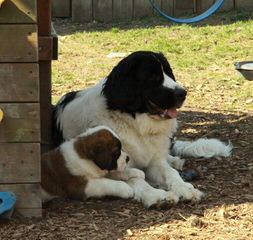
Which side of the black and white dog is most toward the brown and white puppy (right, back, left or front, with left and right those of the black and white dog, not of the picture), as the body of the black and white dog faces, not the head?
right

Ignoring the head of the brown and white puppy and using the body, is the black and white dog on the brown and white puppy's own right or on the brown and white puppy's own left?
on the brown and white puppy's own left

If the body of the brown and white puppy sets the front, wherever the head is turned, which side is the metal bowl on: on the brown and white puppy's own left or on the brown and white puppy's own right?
on the brown and white puppy's own left

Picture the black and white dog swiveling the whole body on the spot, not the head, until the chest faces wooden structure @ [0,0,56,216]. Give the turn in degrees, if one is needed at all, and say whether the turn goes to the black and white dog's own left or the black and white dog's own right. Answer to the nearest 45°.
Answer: approximately 90° to the black and white dog's own right

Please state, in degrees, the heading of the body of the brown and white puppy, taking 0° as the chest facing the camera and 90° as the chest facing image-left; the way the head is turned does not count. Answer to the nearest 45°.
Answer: approximately 270°

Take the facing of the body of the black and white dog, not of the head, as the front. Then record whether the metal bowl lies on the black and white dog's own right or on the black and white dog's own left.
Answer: on the black and white dog's own left

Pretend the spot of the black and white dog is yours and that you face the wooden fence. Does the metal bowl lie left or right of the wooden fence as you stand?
right

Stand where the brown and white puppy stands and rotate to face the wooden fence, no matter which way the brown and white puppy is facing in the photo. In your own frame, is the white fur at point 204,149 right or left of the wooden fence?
right
